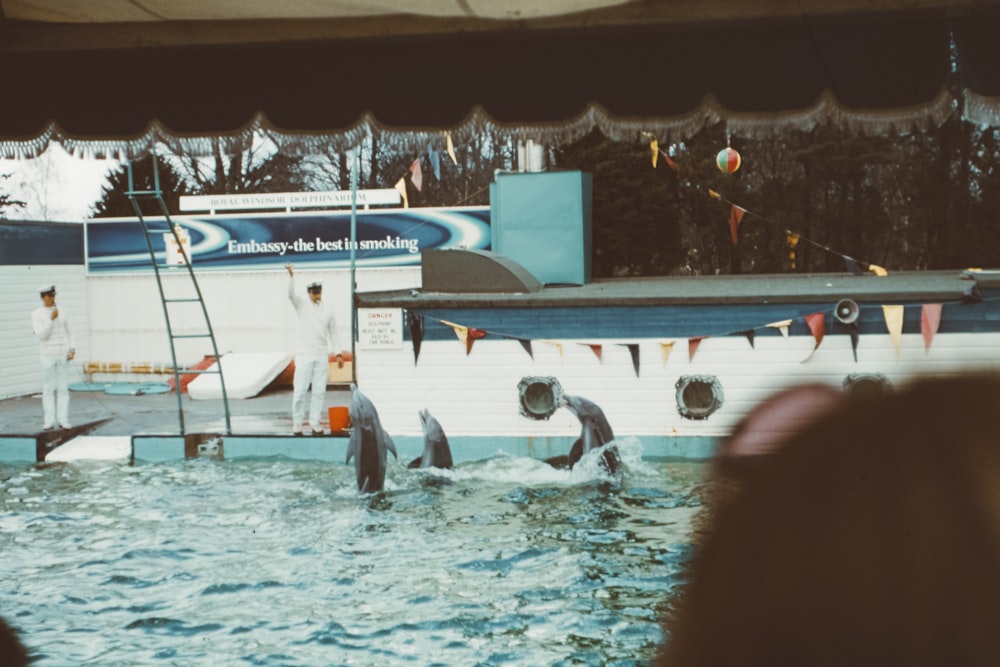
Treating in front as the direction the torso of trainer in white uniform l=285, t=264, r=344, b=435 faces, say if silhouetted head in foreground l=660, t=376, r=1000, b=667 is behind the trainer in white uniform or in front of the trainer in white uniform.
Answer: in front

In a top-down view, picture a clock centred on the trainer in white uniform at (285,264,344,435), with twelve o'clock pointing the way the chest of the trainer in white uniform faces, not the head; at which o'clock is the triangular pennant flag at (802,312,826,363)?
The triangular pennant flag is roughly at 10 o'clock from the trainer in white uniform.

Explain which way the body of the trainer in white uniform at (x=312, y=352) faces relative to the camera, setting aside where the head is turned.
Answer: toward the camera

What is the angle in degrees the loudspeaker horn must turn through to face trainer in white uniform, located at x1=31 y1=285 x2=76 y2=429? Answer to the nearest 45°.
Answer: approximately 90° to its right

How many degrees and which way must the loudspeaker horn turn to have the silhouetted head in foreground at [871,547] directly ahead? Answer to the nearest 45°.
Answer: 0° — it already faces them

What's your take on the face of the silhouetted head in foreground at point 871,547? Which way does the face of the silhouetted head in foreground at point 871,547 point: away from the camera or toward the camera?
away from the camera

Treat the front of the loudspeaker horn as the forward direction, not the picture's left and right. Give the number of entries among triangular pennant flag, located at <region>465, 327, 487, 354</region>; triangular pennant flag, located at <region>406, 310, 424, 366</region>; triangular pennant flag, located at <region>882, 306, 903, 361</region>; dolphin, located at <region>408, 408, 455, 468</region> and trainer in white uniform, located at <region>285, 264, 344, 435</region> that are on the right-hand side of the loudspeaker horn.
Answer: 4

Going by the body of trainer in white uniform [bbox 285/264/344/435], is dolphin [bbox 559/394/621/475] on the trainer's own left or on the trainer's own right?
on the trainer's own left

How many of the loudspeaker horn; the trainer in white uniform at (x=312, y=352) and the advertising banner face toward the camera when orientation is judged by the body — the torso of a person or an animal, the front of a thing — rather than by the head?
3

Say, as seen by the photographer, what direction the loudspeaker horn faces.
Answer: facing the viewer

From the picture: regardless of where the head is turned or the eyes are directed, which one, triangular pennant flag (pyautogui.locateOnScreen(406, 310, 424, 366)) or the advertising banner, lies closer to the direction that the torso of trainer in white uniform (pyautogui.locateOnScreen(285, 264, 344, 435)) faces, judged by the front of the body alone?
the triangular pennant flag

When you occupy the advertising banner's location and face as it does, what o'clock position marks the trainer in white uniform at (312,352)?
The trainer in white uniform is roughly at 12 o'clock from the advertising banner.

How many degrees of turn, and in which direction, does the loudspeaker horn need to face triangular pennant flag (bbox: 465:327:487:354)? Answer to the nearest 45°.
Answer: approximately 90° to its right

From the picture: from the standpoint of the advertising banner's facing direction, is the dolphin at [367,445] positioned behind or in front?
in front

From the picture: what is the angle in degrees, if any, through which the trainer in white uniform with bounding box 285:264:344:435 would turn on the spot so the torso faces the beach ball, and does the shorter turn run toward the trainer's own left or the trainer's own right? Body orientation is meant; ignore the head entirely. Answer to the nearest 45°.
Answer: approximately 90° to the trainer's own left

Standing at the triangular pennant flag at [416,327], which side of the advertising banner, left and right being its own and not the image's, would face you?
front
